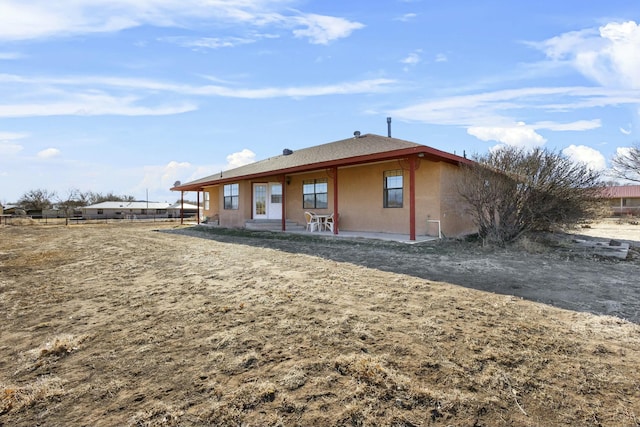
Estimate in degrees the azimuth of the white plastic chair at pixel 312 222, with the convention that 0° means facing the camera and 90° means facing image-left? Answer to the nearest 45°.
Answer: approximately 315°

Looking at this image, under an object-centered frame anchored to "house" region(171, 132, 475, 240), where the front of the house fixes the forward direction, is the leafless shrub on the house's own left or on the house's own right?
on the house's own left

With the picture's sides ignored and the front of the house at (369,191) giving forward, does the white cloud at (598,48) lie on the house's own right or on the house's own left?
on the house's own left

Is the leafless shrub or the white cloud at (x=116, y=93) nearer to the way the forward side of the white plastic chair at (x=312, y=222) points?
the leafless shrub
